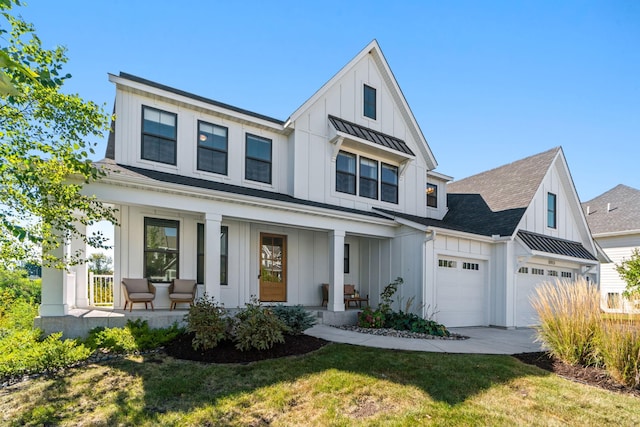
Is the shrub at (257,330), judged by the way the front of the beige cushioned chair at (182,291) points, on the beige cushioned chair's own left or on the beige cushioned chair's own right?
on the beige cushioned chair's own left

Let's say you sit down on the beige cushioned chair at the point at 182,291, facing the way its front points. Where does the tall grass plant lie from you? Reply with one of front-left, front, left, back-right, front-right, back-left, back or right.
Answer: left

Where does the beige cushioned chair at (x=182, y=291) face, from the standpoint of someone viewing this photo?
facing the viewer and to the left of the viewer

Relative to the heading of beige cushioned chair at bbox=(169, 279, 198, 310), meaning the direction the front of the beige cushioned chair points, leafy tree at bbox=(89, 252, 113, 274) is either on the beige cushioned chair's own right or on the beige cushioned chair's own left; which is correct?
on the beige cushioned chair's own right

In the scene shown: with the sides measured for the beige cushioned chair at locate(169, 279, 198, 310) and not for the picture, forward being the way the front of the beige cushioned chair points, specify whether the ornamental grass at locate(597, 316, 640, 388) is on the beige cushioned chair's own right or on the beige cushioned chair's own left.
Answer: on the beige cushioned chair's own left

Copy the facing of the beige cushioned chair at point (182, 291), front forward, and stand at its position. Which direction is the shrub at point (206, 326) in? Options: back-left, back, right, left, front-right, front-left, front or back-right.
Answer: front-left

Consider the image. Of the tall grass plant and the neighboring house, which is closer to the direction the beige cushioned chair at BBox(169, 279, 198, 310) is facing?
the tall grass plant
